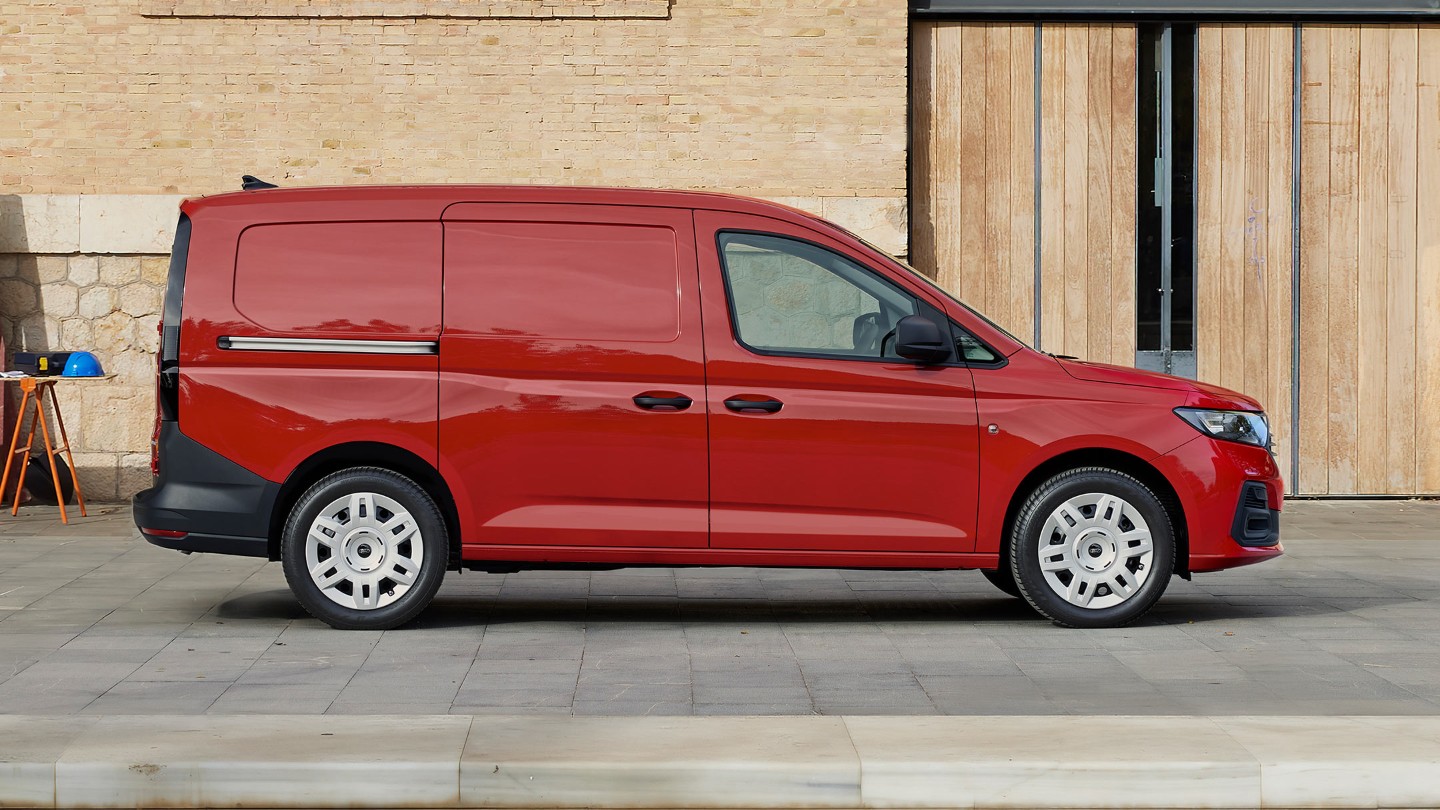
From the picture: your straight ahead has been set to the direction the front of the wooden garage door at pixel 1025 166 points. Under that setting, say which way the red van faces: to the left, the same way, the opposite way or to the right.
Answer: to the left

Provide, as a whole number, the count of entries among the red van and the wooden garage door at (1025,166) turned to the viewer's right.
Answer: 1

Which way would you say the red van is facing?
to the viewer's right

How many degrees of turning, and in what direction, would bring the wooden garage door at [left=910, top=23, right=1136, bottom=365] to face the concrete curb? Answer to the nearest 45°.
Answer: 0° — it already faces it

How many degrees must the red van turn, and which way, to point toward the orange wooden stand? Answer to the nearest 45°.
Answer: approximately 135° to its left

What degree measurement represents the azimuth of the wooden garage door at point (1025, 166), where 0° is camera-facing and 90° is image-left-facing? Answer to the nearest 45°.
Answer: approximately 0°

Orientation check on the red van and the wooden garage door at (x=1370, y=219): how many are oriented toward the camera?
1

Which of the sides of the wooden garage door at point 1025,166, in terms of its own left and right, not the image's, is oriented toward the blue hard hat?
right

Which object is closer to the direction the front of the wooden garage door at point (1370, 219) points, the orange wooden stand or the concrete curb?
the concrete curb
